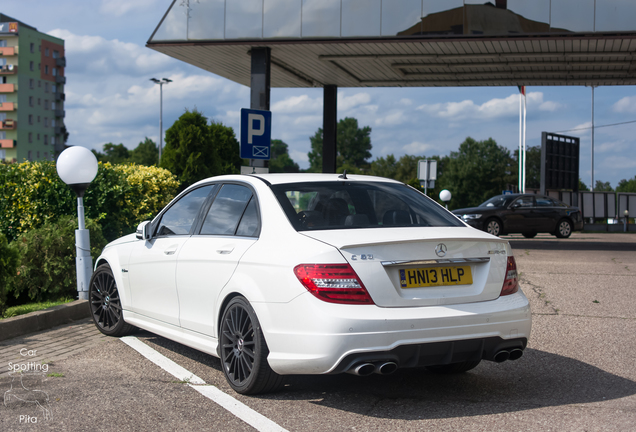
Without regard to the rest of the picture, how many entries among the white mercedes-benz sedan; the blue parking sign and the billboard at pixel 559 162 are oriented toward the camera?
1

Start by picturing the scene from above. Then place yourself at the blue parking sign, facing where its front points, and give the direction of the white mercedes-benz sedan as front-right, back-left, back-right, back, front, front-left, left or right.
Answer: front

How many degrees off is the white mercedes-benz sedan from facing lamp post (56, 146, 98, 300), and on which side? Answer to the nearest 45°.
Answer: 0° — it already faces it

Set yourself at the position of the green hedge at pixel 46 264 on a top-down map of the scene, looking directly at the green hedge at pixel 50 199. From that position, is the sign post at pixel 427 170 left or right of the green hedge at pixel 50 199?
right

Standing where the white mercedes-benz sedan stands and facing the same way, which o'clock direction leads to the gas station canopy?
The gas station canopy is roughly at 2 o'clock from the white mercedes-benz sedan.

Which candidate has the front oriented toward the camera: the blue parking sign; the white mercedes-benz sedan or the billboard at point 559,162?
the blue parking sign

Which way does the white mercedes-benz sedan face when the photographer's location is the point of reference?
facing away from the viewer and to the left of the viewer

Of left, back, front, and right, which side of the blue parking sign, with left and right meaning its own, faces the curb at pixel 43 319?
front

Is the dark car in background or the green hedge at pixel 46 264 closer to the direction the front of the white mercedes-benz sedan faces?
the green hedge

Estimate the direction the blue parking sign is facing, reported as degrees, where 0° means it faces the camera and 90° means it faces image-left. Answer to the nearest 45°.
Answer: approximately 0°
